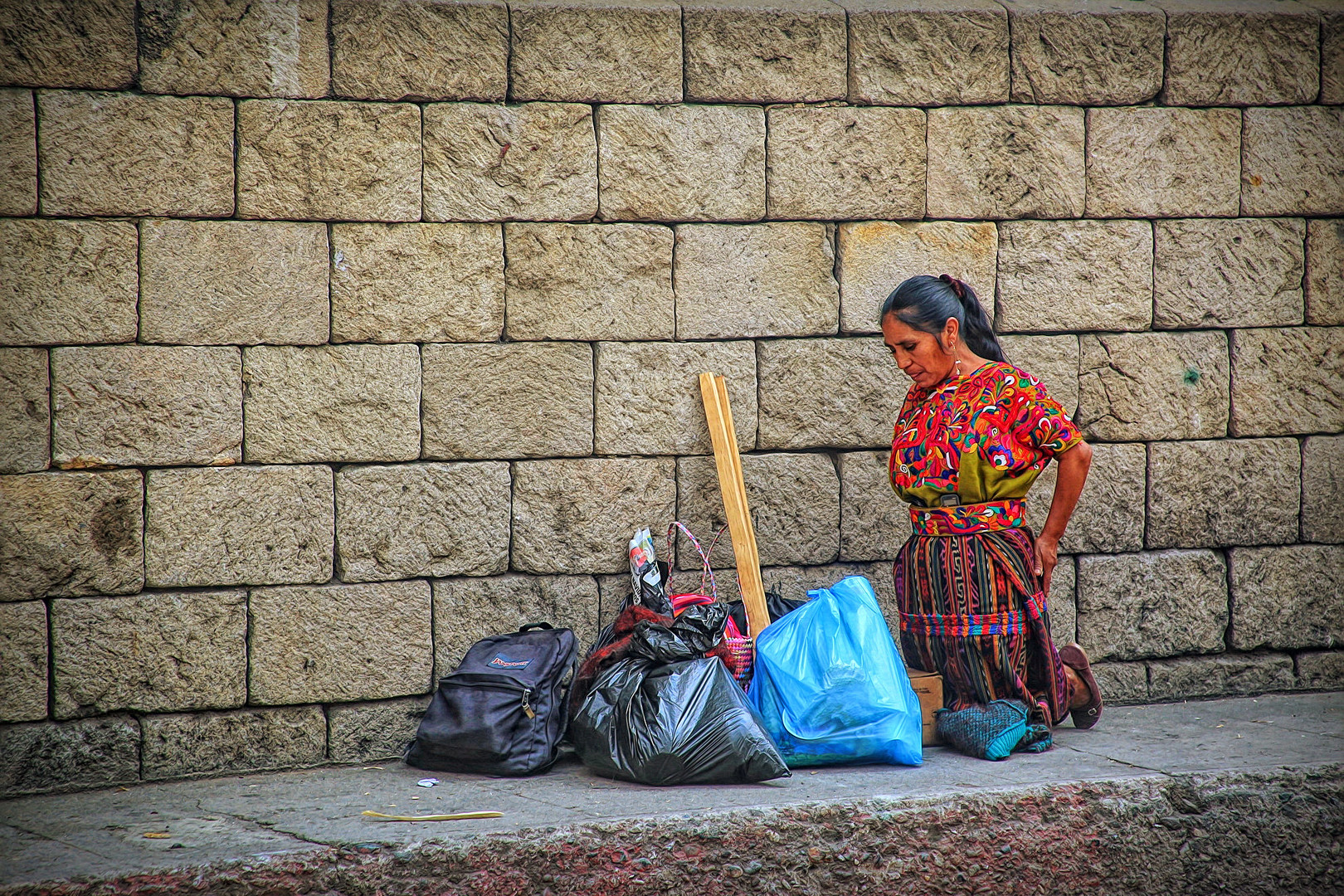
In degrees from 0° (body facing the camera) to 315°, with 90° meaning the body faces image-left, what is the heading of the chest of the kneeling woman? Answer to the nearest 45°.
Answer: approximately 45°

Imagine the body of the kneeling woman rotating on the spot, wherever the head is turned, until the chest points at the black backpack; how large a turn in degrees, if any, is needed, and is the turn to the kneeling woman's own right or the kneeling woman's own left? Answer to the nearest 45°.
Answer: approximately 45° to the kneeling woman's own right

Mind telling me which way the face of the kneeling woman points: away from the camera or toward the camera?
toward the camera

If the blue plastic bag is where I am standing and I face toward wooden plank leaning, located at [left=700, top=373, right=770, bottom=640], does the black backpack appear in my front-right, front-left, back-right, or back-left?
front-left
